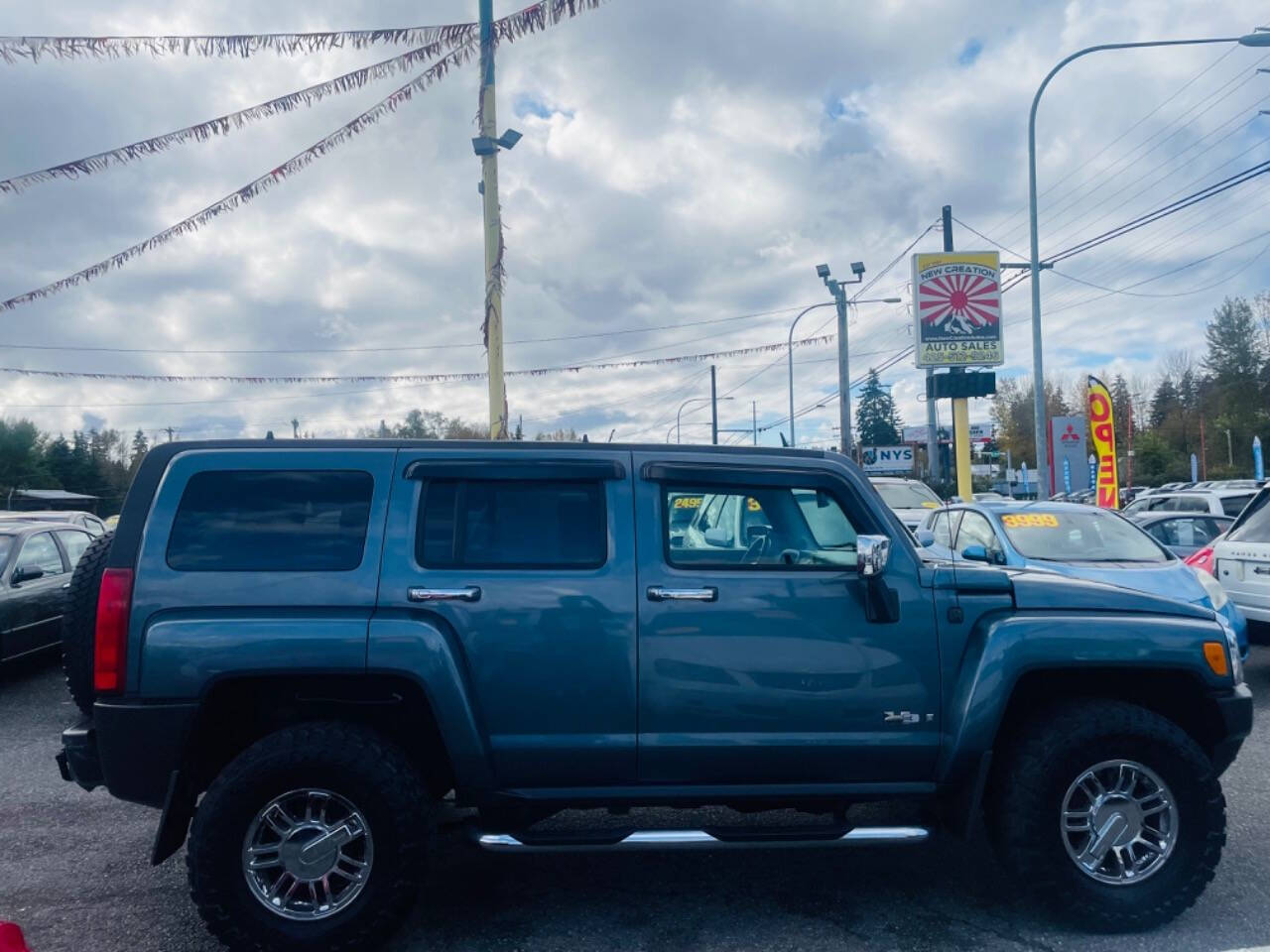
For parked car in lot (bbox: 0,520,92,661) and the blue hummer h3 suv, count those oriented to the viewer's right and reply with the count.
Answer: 1

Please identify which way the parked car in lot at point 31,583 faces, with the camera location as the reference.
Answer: facing the viewer and to the left of the viewer

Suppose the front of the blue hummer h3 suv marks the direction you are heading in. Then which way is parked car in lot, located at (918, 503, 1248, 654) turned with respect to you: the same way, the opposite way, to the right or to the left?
to the right

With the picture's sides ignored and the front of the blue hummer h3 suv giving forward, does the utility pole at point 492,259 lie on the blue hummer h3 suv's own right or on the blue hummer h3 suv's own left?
on the blue hummer h3 suv's own left

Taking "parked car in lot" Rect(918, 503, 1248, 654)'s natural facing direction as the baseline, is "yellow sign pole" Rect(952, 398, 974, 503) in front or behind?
behind

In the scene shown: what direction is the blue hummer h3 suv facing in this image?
to the viewer's right

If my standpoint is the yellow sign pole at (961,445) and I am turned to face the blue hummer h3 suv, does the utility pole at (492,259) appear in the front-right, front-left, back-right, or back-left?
front-right

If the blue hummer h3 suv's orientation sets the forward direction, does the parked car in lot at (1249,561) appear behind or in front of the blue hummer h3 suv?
in front

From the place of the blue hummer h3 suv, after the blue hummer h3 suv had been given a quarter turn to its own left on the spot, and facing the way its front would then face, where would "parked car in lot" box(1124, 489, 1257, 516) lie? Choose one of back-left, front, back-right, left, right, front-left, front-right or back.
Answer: front-right

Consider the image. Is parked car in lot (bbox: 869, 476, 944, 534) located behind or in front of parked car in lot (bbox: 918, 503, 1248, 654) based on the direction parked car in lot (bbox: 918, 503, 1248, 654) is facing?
behind

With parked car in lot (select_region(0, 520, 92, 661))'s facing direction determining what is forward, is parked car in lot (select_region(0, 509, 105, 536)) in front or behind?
behind

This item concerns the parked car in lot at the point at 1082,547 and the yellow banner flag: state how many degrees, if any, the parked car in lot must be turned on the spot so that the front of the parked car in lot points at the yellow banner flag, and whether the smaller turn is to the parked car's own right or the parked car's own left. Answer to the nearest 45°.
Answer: approximately 135° to the parked car's own left

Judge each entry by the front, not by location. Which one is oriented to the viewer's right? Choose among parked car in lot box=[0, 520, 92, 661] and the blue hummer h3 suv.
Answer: the blue hummer h3 suv
